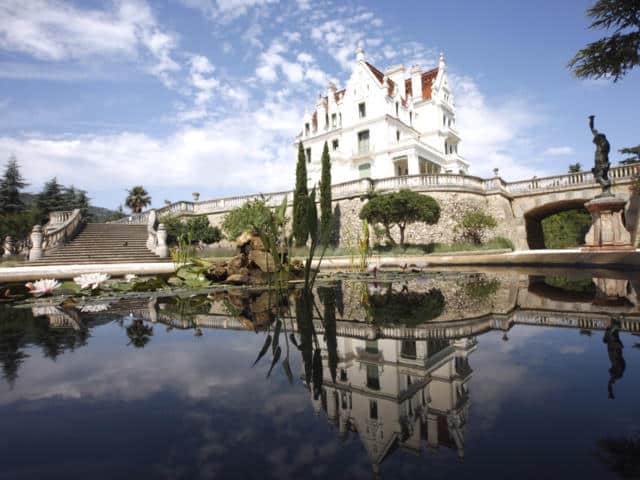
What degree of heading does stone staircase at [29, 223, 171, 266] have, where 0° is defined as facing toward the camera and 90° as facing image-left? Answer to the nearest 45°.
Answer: approximately 0°

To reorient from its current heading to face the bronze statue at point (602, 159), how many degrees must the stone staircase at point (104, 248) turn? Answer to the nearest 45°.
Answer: approximately 45° to its left

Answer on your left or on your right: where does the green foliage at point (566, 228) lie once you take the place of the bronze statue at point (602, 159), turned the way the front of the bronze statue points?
on your right

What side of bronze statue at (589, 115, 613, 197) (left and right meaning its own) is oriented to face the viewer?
left

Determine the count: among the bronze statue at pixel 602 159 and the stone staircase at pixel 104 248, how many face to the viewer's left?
1

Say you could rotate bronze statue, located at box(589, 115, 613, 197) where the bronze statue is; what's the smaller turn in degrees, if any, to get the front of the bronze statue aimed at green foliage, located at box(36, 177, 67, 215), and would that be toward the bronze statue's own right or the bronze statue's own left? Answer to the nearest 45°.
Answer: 0° — it already faces it

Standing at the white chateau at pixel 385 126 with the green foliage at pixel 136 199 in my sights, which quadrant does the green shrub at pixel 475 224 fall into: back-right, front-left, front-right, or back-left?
back-left

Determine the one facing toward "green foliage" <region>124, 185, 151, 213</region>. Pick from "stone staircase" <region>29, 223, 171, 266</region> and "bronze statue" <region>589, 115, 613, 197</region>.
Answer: the bronze statue

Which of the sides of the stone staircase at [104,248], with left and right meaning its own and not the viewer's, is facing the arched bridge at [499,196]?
left

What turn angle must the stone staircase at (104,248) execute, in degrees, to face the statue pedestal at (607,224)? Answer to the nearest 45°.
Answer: approximately 45° to its left
